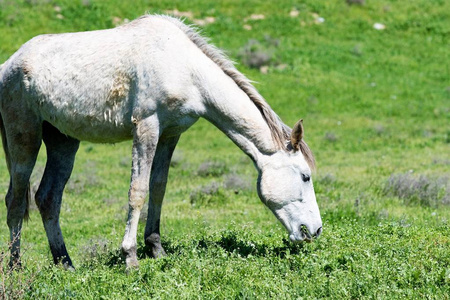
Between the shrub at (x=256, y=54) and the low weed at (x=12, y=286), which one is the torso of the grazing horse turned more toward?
the shrub

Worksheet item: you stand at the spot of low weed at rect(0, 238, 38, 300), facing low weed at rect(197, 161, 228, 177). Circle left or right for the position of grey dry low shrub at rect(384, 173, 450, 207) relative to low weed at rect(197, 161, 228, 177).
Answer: right

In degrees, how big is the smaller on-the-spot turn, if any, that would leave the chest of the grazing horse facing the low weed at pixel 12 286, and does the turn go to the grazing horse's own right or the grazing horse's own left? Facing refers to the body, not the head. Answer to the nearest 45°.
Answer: approximately 135° to the grazing horse's own right

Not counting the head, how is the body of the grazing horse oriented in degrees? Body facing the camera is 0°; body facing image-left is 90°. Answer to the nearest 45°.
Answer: approximately 270°

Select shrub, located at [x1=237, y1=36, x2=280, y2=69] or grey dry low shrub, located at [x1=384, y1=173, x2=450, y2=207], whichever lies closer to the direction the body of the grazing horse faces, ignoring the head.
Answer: the grey dry low shrub

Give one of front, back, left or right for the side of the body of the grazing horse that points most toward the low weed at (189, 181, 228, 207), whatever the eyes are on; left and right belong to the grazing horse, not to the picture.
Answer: left

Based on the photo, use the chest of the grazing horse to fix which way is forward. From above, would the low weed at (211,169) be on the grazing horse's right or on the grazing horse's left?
on the grazing horse's left

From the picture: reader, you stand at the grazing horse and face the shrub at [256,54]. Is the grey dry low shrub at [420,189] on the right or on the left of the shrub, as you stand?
right
